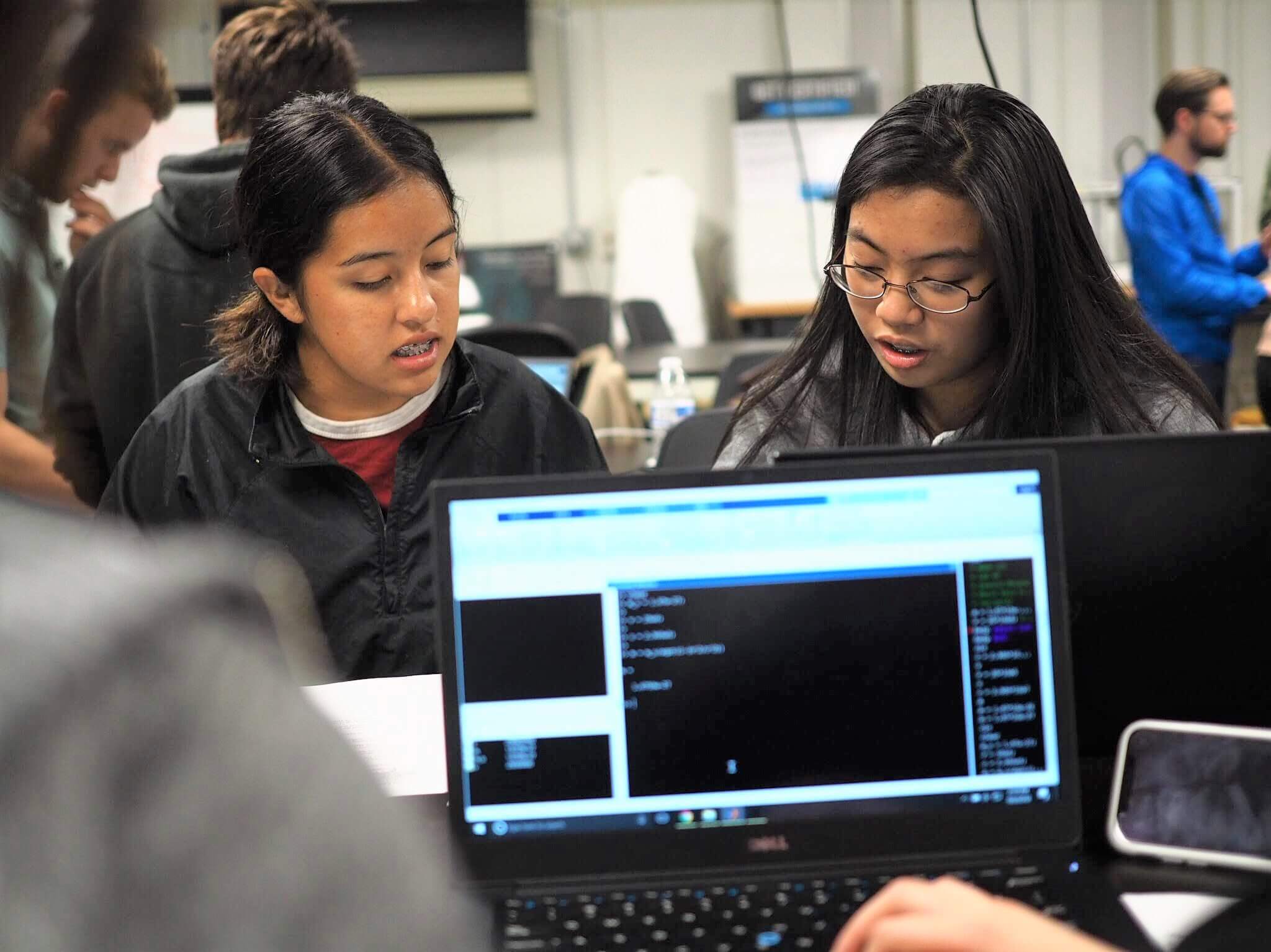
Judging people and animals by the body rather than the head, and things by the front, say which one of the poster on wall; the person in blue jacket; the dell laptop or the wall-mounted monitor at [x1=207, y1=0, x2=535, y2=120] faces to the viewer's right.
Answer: the person in blue jacket

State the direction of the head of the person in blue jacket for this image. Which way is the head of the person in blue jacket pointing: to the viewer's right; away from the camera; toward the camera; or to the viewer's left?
to the viewer's right

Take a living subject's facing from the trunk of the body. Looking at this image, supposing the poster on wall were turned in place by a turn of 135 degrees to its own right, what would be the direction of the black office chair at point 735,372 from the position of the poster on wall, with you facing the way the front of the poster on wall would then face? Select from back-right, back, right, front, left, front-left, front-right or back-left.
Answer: back-left

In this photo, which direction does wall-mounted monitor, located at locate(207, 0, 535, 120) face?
toward the camera

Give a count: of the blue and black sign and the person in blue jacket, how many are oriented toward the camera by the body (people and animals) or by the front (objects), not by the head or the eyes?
1

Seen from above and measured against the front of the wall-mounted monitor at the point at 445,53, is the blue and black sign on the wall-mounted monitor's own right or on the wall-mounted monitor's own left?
on the wall-mounted monitor's own left

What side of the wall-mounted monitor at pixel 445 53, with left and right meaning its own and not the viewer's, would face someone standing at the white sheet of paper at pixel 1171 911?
front

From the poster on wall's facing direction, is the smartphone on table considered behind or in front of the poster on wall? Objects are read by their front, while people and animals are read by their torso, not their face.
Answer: in front

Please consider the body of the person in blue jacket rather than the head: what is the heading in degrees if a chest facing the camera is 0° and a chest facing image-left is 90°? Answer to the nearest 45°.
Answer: approximately 270°

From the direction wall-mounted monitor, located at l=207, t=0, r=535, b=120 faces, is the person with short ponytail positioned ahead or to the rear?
ahead

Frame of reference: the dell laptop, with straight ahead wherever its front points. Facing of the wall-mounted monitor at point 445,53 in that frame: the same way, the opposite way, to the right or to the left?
the same way

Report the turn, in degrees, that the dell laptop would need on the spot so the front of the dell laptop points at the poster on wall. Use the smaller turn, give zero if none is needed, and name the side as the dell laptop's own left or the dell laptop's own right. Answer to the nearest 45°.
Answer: approximately 180°

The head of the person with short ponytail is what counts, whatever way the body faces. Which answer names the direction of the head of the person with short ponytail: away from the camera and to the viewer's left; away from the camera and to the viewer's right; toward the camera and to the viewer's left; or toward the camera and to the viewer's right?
toward the camera and to the viewer's right

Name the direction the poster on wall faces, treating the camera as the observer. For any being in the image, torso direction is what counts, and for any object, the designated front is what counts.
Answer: facing the viewer

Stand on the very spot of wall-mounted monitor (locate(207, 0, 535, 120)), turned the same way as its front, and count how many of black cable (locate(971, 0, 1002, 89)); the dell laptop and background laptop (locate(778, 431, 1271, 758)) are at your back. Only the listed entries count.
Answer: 0

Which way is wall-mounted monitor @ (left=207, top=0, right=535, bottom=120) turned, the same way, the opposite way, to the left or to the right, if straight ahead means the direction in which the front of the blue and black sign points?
the same way

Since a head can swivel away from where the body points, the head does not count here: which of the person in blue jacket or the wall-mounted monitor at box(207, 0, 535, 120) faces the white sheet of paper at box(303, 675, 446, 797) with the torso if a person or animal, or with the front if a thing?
the wall-mounted monitor
